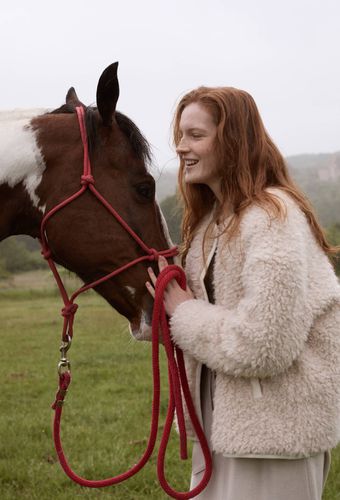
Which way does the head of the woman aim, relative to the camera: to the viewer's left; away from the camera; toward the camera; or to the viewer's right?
to the viewer's left

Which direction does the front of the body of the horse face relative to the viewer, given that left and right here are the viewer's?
facing to the right of the viewer

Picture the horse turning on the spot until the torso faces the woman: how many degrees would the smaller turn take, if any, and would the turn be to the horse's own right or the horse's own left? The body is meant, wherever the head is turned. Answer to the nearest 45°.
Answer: approximately 45° to the horse's own right
